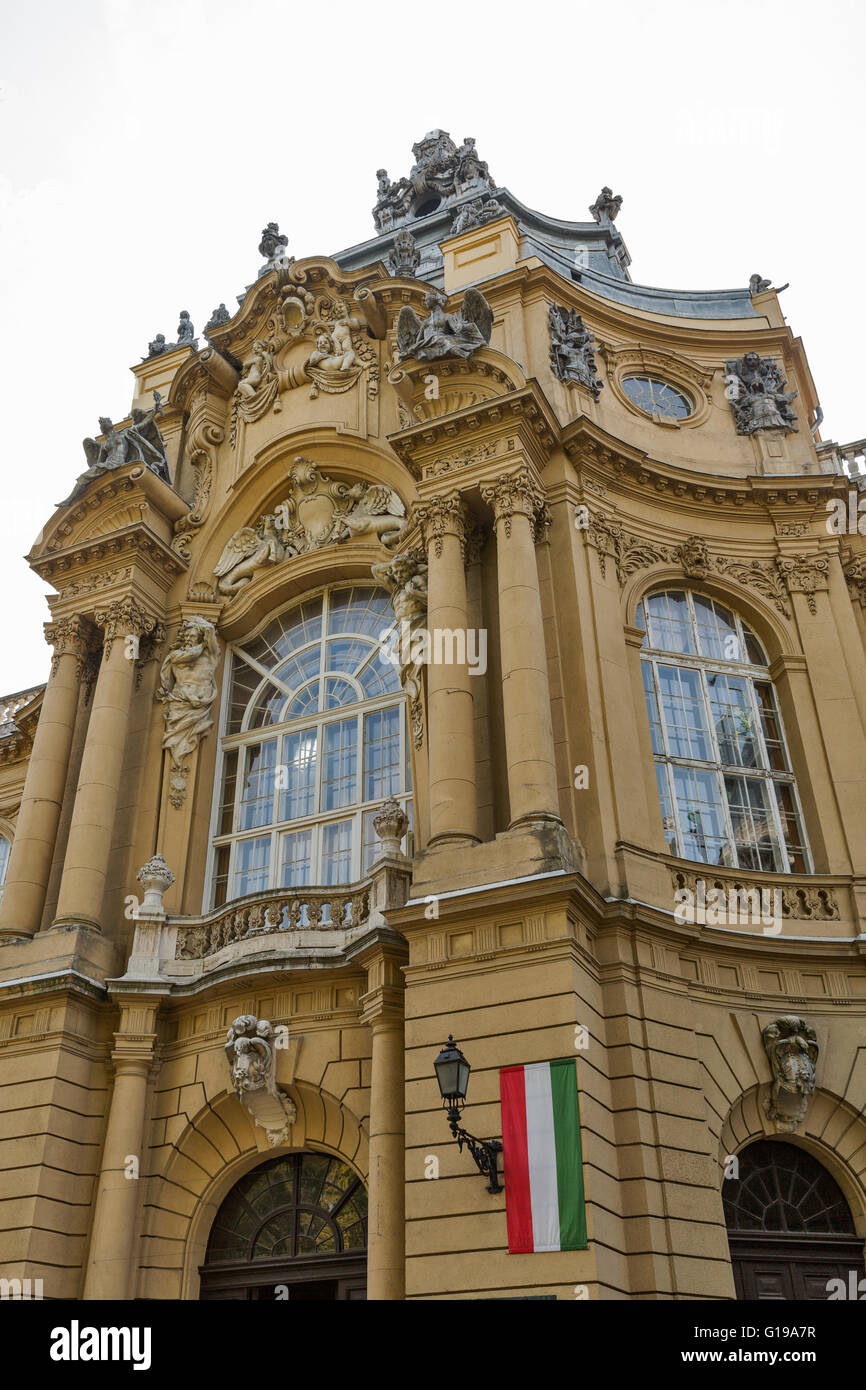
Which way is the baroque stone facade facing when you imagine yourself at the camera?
facing the viewer and to the left of the viewer
